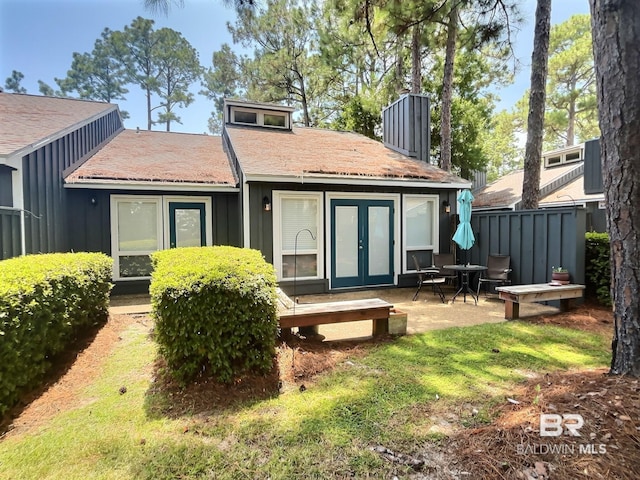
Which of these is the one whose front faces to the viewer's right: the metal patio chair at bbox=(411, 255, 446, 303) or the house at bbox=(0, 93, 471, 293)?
the metal patio chair

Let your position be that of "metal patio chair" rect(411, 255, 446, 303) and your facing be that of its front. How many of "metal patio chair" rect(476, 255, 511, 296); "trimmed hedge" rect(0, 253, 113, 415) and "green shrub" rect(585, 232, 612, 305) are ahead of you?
2

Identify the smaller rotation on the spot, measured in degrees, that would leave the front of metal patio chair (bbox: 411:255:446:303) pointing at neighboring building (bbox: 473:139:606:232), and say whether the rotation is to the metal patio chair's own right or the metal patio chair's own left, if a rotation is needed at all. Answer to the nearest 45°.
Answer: approximately 45° to the metal patio chair's own left

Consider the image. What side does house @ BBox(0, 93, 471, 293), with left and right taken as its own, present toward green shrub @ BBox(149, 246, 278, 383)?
front

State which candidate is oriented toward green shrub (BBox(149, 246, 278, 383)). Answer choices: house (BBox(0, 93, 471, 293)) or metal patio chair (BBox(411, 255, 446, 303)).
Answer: the house

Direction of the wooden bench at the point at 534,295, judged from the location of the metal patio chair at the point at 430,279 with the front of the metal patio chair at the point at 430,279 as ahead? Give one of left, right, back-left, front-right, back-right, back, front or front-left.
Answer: front-right

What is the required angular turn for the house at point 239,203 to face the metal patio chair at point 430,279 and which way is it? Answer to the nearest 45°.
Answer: approximately 90° to its left

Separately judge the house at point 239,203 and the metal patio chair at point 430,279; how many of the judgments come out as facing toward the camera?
1

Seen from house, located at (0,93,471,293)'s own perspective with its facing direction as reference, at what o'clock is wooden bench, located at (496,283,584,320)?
The wooden bench is roughly at 10 o'clock from the house.

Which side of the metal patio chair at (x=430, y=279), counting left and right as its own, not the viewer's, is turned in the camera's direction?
right

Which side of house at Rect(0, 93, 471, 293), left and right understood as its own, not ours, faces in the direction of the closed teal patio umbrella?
left

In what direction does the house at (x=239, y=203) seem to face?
toward the camera

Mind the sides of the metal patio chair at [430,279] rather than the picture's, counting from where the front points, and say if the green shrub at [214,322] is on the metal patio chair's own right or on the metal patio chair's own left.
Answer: on the metal patio chair's own right
